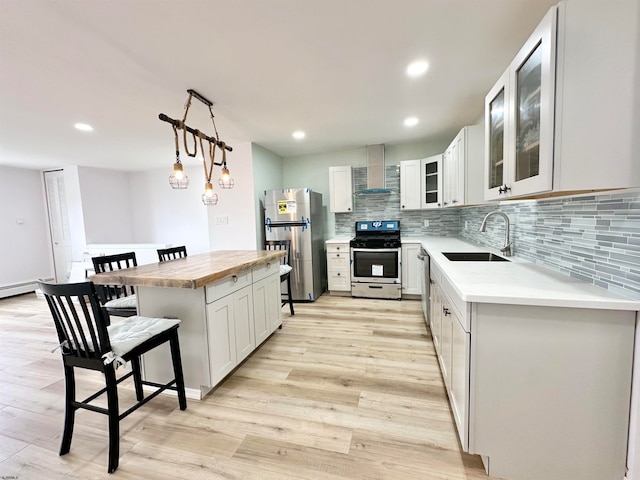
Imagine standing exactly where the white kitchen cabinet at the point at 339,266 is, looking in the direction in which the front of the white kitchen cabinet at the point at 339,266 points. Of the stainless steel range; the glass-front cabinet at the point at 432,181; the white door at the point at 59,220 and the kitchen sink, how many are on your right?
1

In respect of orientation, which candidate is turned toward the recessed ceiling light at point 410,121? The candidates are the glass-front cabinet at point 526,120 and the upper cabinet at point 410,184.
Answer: the upper cabinet

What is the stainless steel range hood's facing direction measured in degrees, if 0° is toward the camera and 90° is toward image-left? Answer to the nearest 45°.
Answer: approximately 0°

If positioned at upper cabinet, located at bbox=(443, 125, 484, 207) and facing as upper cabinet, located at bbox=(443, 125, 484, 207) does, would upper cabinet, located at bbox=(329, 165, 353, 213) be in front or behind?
in front

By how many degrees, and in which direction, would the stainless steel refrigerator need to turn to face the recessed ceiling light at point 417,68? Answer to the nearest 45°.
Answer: approximately 45° to its left

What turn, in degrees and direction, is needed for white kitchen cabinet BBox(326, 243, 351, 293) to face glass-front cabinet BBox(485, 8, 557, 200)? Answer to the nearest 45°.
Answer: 0° — it already faces it

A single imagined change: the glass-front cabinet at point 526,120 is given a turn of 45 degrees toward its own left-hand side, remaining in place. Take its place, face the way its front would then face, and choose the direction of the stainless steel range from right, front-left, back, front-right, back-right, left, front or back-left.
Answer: back-right

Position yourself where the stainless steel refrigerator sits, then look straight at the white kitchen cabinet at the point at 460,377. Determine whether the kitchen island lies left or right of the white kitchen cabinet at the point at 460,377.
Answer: right

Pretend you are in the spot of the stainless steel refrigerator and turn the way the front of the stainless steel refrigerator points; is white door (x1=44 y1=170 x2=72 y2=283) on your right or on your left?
on your right

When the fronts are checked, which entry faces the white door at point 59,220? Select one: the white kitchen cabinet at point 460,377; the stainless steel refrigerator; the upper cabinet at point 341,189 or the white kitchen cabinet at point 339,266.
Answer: the white kitchen cabinet at point 460,377

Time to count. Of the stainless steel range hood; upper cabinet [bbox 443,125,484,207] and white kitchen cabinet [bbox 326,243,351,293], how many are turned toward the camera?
2

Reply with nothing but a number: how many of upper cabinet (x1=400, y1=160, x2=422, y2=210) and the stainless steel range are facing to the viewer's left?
0

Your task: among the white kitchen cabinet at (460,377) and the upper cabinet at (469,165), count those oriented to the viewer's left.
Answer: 2
